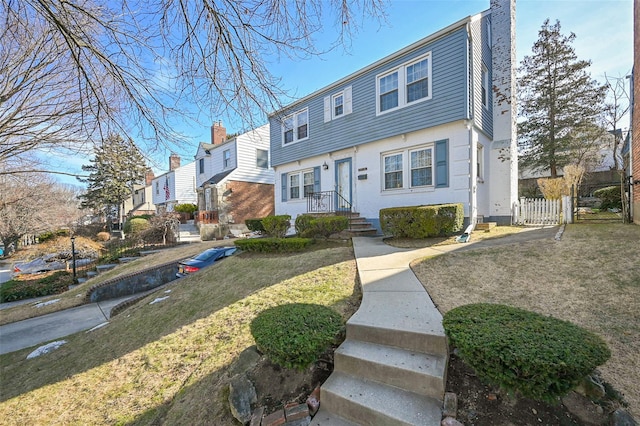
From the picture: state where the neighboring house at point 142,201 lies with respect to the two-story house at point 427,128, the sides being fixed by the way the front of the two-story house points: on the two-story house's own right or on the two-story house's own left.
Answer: on the two-story house's own right

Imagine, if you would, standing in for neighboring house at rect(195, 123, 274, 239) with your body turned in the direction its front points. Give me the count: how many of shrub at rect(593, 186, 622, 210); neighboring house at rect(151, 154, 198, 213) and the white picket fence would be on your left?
2

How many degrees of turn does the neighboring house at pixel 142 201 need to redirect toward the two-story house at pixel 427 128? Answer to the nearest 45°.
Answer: approximately 45° to its left

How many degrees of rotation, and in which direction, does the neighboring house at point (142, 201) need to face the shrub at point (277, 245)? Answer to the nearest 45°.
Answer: approximately 45° to its left

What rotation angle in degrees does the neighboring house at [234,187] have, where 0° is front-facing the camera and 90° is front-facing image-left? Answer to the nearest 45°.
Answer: approximately 45°

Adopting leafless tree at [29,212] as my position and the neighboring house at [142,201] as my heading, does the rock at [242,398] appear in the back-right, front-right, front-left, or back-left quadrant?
back-right

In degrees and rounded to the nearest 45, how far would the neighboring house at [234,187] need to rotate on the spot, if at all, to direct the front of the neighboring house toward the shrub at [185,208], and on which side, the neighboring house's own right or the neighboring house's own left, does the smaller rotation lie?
approximately 90° to the neighboring house's own right

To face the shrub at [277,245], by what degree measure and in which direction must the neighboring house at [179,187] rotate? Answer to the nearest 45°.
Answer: approximately 45° to its left

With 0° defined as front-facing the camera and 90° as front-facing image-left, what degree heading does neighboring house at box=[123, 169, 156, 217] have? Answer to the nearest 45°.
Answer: approximately 45°

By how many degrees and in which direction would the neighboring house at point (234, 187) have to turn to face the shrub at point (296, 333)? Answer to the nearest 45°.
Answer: approximately 45° to its left

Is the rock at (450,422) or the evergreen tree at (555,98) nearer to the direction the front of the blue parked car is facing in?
the evergreen tree

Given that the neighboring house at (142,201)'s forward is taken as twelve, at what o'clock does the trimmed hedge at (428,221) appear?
The trimmed hedge is roughly at 10 o'clock from the neighboring house.
